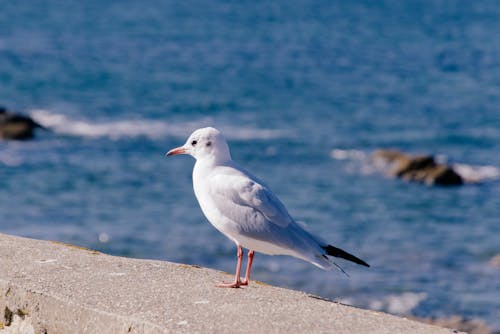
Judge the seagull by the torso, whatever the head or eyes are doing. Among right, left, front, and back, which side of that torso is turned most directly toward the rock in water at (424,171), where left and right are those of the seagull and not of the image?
right

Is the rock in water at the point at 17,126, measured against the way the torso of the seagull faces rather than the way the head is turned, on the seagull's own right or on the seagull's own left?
on the seagull's own right

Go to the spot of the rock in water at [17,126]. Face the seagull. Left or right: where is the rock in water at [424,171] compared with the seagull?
left

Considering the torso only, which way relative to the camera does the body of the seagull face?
to the viewer's left
